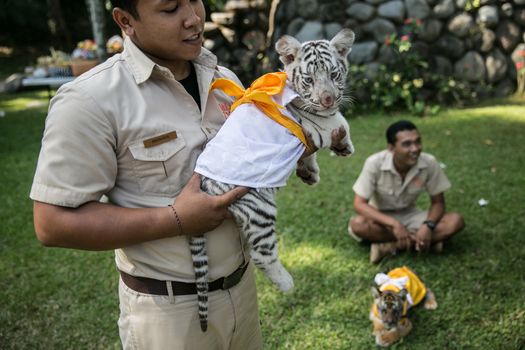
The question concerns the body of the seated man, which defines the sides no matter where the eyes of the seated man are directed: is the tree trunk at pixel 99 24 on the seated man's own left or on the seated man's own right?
on the seated man's own right

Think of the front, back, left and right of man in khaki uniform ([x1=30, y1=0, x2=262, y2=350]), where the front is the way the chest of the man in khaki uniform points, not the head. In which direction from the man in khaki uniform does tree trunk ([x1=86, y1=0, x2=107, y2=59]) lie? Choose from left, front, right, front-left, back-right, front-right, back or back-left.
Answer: back-left

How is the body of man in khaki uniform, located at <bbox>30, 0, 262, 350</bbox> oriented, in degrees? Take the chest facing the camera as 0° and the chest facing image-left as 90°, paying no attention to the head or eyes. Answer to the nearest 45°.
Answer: approximately 315°

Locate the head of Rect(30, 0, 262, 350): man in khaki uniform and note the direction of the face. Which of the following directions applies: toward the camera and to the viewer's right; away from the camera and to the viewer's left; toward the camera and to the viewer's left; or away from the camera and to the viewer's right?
toward the camera and to the viewer's right

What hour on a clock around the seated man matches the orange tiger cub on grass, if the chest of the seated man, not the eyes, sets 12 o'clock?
The orange tiger cub on grass is roughly at 12 o'clock from the seated man.

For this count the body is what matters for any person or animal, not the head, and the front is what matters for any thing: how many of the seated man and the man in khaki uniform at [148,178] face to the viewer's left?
0

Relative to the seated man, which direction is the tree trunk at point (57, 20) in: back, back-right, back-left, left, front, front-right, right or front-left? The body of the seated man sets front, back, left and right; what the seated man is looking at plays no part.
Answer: back-right

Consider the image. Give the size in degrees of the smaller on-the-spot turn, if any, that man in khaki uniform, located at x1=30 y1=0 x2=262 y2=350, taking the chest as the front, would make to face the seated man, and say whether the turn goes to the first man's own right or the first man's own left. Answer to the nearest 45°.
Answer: approximately 90° to the first man's own left

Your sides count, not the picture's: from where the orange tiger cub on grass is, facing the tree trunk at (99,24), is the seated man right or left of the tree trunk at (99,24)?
right

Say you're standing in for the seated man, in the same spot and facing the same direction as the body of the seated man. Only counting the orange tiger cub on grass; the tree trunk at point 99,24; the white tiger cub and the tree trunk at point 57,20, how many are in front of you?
2
